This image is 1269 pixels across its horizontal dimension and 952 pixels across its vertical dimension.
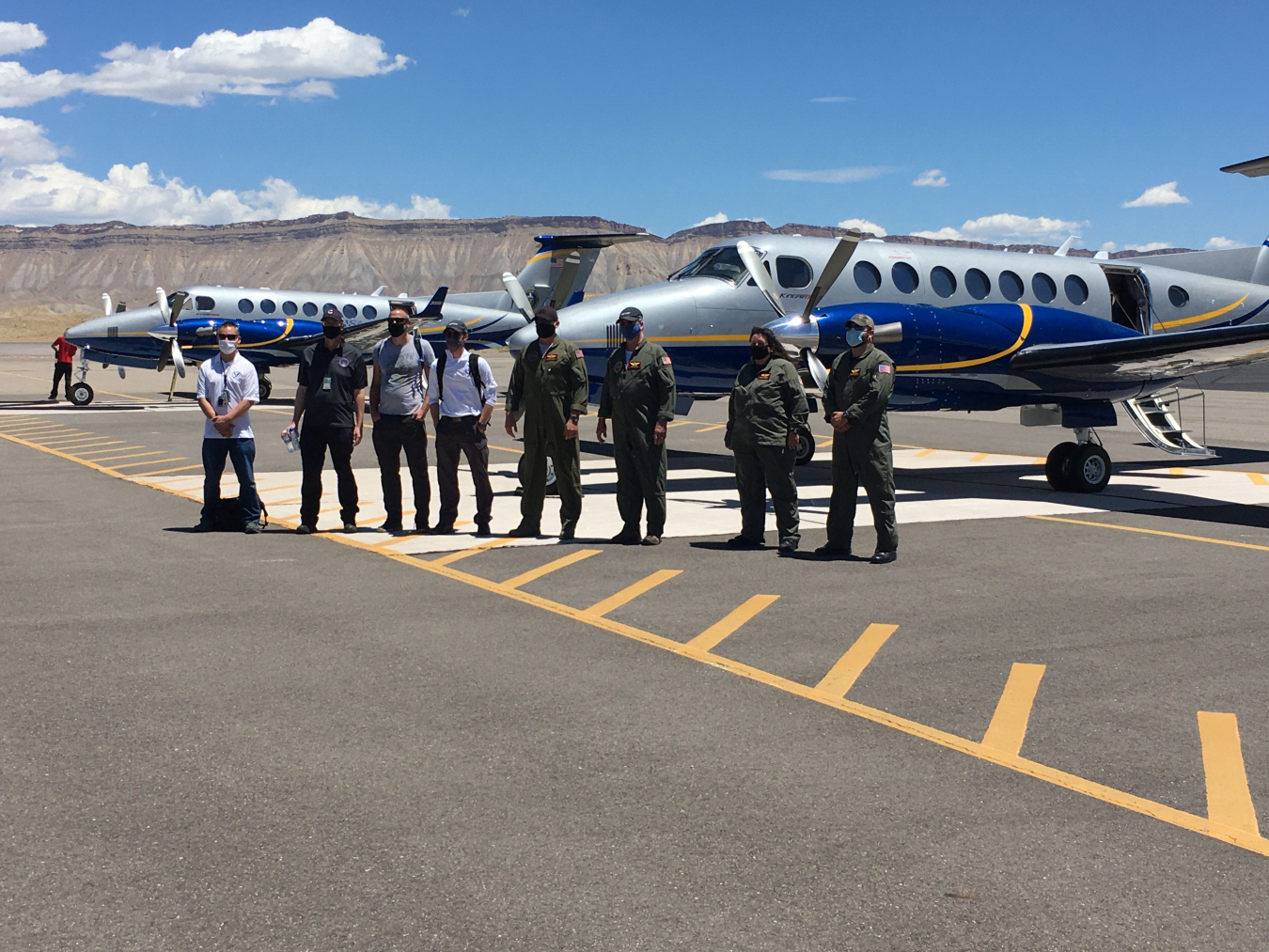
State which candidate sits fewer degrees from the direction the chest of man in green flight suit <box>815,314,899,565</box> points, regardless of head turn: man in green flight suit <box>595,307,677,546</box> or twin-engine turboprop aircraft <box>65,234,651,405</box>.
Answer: the man in green flight suit

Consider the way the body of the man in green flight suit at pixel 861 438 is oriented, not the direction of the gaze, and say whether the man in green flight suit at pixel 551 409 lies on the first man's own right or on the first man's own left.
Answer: on the first man's own right

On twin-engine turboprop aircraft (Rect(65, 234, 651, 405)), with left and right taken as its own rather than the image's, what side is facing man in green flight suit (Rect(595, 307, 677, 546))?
left

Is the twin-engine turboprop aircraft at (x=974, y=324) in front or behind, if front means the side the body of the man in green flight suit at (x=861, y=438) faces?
behind

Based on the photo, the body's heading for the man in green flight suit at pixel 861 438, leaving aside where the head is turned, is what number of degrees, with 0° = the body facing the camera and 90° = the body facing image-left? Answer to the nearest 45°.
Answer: approximately 45°

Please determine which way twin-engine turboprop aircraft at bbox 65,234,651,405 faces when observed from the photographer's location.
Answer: facing to the left of the viewer

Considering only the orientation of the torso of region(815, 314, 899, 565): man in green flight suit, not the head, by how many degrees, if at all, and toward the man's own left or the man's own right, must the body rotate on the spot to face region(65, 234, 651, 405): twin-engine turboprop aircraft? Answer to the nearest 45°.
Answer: approximately 90° to the man's own right

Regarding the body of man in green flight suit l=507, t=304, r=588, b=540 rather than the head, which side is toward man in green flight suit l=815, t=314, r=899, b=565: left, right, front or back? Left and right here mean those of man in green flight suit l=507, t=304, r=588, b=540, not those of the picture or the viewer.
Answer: left

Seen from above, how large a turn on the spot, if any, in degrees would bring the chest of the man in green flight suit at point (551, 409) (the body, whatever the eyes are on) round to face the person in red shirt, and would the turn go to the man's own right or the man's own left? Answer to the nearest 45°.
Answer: approximately 135° to the man's own right
